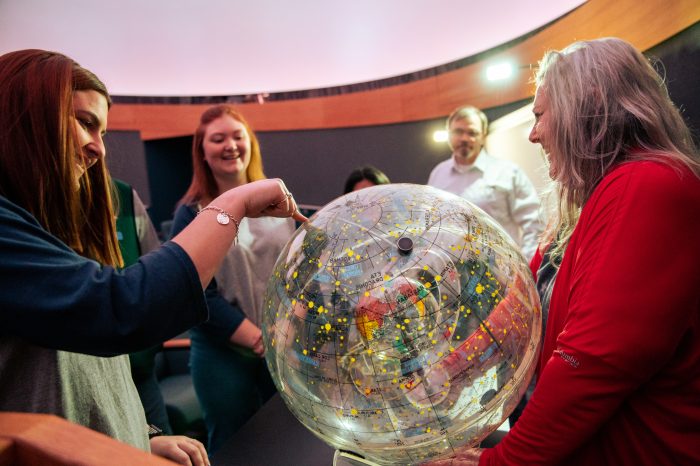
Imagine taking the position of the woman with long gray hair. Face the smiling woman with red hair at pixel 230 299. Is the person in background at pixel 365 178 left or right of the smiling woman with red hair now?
right

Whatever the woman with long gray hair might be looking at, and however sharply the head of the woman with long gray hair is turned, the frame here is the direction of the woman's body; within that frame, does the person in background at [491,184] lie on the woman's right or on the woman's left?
on the woman's right

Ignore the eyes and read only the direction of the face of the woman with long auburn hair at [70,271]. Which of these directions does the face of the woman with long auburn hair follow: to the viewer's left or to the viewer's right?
to the viewer's right

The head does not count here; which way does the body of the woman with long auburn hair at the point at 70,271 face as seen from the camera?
to the viewer's right

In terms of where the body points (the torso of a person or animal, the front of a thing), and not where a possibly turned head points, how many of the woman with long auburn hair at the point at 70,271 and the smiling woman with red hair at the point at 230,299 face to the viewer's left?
0

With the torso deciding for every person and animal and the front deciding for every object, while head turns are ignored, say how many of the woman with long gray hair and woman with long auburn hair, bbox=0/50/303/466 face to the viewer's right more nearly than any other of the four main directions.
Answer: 1

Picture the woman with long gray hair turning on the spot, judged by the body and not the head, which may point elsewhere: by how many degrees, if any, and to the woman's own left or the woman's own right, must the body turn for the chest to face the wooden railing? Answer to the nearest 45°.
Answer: approximately 45° to the woman's own left

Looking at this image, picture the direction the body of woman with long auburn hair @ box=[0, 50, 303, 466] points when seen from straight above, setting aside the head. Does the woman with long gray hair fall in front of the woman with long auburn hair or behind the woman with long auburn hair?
in front

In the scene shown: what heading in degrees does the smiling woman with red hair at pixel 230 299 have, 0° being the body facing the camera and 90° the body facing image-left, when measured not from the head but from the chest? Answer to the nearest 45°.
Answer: approximately 315°

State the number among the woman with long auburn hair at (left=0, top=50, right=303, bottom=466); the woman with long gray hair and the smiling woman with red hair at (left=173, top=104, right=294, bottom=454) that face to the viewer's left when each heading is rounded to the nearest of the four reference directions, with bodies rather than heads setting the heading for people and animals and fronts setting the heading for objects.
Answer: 1

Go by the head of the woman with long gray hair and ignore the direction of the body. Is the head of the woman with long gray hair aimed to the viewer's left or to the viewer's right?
to the viewer's left

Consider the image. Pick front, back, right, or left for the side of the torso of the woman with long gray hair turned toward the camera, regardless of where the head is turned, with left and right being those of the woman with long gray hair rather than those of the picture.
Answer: left

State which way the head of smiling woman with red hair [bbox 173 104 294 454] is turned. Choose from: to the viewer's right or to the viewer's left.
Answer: to the viewer's right
